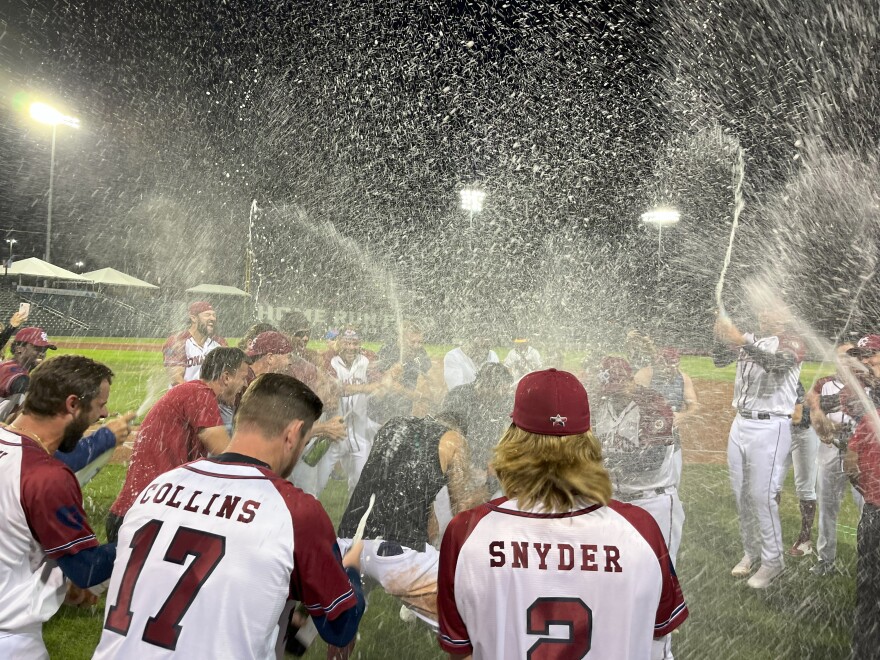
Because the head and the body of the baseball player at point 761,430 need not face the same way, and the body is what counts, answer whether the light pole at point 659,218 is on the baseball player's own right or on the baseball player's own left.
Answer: on the baseball player's own right

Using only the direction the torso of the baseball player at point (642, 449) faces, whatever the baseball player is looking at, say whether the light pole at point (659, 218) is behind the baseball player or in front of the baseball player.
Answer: behind

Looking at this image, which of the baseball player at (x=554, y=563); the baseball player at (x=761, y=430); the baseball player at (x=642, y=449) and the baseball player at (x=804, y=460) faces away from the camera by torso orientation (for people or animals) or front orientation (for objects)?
the baseball player at (x=554, y=563)

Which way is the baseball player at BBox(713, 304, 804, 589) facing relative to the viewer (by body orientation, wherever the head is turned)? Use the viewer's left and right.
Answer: facing the viewer and to the left of the viewer

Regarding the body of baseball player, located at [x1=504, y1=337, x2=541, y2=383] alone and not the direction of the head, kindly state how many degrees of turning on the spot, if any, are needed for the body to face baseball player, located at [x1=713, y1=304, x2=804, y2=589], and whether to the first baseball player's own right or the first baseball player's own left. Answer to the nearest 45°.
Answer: approximately 45° to the first baseball player's own left

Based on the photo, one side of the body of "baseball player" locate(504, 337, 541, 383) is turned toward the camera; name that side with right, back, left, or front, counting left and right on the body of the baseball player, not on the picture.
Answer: front

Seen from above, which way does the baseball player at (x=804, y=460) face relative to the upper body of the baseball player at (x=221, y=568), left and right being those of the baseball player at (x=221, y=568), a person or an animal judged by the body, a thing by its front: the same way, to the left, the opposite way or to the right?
to the left

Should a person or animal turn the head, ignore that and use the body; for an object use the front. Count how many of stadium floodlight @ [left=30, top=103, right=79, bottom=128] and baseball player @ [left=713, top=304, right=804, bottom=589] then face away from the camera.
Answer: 0

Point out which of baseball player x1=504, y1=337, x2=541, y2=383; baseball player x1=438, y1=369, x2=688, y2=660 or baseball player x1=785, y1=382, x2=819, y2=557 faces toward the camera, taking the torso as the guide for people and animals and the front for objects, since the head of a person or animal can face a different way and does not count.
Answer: baseball player x1=504, y1=337, x2=541, y2=383

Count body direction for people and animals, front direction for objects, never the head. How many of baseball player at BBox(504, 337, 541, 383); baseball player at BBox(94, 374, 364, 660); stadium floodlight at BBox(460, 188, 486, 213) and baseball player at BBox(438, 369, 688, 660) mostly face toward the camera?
2

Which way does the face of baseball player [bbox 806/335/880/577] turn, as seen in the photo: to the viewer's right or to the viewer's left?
to the viewer's left

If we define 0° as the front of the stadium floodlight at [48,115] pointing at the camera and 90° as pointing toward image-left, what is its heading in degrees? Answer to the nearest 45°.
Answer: approximately 315°

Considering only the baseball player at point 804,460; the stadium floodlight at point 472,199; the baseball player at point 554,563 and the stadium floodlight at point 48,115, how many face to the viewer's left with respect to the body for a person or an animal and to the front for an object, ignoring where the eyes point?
1

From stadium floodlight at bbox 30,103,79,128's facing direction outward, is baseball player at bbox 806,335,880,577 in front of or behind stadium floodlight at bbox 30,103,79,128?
in front

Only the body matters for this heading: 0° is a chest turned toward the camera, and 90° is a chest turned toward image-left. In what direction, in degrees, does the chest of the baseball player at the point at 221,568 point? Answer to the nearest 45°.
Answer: approximately 225°

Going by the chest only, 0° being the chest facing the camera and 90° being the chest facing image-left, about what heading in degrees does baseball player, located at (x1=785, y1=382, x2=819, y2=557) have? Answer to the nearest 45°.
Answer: approximately 90°

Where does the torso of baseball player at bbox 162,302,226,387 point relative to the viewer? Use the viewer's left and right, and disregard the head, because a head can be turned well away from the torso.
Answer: facing the viewer and to the right of the viewer

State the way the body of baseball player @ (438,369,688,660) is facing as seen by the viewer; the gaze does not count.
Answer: away from the camera

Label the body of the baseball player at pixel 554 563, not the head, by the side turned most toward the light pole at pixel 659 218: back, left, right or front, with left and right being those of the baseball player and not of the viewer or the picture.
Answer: front

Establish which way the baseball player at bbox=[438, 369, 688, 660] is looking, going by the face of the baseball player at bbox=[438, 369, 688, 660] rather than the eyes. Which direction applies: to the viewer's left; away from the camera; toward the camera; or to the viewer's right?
away from the camera
